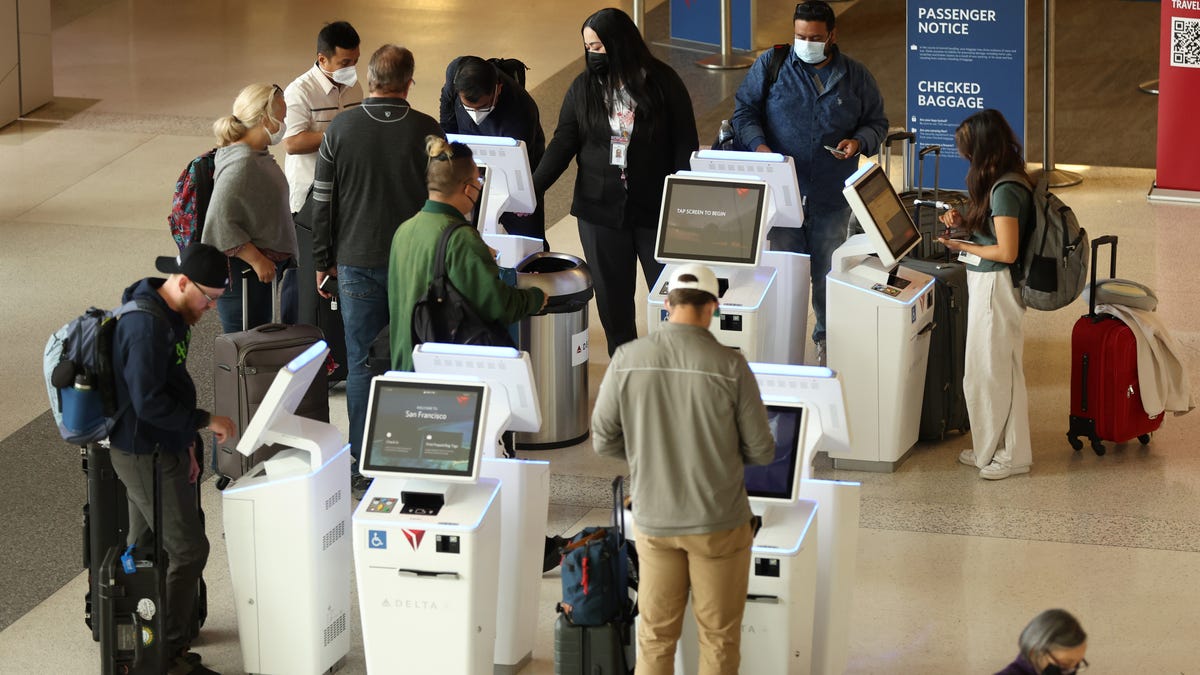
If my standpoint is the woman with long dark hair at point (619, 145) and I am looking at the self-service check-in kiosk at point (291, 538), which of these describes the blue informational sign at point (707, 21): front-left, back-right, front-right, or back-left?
back-right

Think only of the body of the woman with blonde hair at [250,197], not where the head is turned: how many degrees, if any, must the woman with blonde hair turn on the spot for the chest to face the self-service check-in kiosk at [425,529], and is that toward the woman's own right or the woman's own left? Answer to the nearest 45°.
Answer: approximately 90° to the woman's own right

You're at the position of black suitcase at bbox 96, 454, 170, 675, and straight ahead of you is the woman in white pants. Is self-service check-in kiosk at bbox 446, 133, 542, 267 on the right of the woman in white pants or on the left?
left

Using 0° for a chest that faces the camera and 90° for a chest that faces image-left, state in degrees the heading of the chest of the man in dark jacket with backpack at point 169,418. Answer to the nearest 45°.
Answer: approximately 270°

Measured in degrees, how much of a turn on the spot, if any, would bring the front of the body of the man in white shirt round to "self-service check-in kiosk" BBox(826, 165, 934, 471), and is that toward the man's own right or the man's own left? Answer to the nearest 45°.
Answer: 0° — they already face it

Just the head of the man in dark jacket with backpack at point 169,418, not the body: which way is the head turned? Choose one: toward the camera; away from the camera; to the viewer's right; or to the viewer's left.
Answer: to the viewer's right

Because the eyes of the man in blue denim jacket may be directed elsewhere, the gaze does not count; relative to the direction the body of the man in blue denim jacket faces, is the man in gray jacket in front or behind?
in front

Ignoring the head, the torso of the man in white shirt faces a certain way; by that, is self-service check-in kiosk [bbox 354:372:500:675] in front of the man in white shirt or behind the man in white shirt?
in front

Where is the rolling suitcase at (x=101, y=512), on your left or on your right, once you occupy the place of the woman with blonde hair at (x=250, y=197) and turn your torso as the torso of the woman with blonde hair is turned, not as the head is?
on your right

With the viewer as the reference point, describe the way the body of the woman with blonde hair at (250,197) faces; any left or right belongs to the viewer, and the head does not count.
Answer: facing to the right of the viewer

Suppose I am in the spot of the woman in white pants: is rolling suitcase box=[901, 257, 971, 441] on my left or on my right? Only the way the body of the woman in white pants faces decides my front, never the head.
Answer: on my right

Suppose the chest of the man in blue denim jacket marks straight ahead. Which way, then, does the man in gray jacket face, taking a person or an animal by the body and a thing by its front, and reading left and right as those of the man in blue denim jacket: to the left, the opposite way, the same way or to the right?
the opposite way

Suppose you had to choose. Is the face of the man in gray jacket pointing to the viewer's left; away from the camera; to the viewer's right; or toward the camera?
away from the camera

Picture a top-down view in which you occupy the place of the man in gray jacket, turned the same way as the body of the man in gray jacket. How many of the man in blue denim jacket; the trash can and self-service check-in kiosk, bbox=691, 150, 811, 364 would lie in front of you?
3

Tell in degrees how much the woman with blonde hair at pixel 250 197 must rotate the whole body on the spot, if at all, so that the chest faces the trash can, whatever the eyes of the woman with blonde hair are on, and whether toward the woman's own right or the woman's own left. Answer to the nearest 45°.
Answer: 0° — they already face it

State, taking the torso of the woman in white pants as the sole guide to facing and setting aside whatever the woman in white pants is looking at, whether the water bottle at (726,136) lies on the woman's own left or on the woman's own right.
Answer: on the woman's own right
